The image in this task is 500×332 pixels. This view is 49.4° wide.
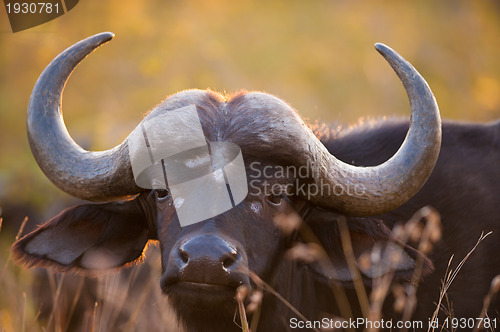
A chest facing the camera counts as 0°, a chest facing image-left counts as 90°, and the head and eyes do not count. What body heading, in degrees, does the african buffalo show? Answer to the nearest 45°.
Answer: approximately 45°
